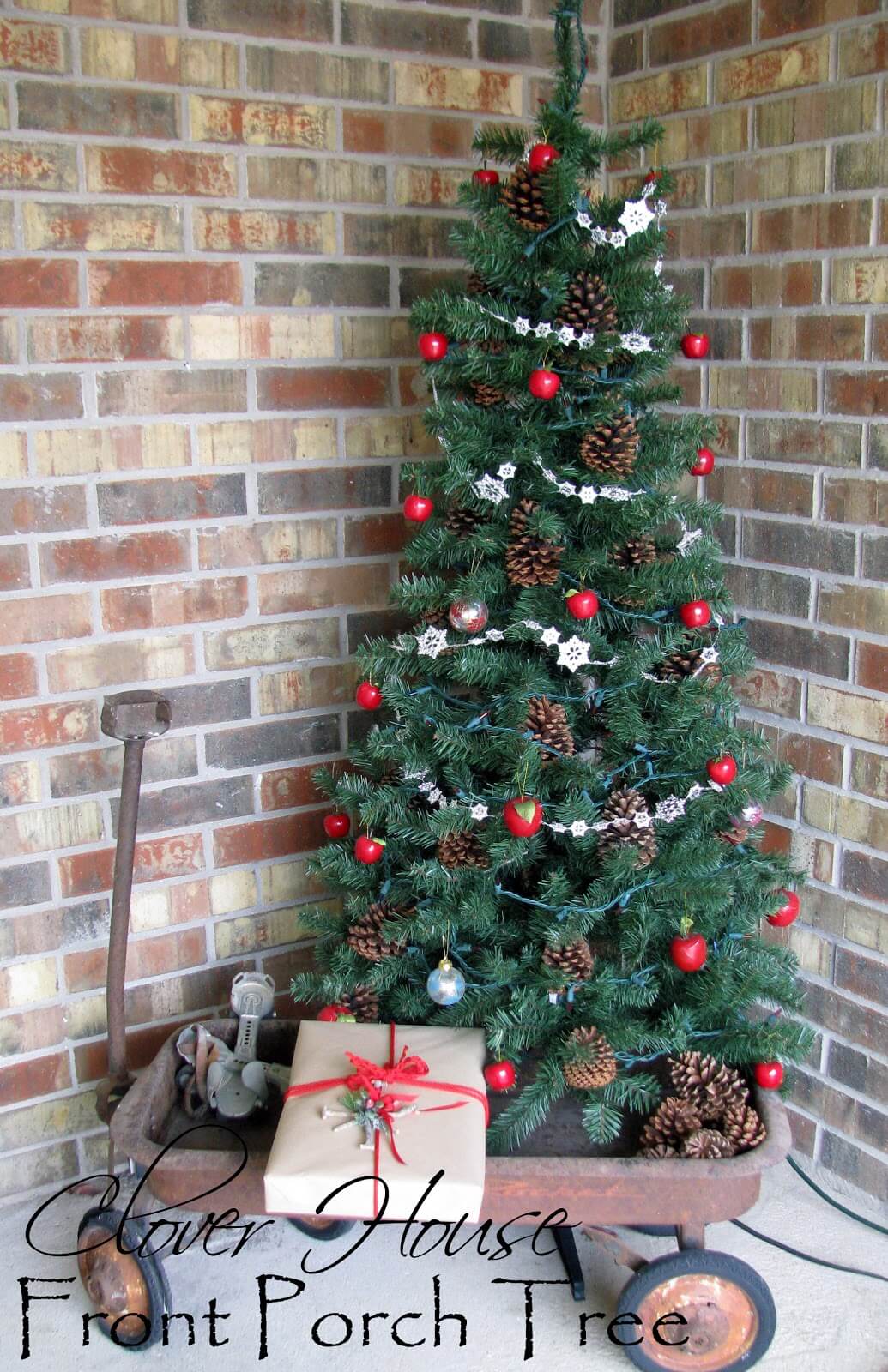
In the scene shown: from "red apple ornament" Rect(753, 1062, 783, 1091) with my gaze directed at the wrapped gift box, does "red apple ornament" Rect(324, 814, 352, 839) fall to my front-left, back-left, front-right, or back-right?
front-right

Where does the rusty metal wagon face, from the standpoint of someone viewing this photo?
facing to the left of the viewer
